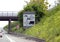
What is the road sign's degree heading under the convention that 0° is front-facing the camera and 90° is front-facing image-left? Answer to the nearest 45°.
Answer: approximately 0°
